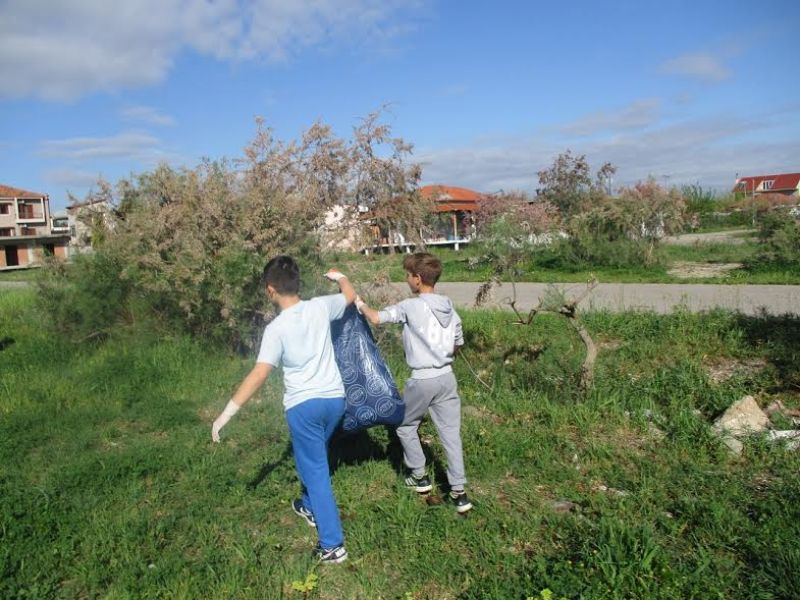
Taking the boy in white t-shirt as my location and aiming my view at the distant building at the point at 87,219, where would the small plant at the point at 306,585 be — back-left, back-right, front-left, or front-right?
back-left

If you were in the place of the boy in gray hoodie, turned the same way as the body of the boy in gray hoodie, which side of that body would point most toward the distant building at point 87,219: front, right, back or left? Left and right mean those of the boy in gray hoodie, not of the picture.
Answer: front

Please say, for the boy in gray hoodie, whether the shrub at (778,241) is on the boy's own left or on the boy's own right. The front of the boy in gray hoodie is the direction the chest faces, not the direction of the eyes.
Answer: on the boy's own right

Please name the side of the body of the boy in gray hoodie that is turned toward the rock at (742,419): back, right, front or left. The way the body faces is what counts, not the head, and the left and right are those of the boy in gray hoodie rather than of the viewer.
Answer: right

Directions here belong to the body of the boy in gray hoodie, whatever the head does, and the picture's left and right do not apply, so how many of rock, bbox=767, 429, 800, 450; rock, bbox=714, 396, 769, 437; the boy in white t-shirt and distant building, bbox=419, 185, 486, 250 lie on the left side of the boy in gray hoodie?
1

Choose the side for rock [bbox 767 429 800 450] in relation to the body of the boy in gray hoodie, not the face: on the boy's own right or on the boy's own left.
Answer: on the boy's own right

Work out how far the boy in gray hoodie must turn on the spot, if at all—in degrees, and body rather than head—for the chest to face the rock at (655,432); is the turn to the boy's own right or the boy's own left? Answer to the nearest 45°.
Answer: approximately 90° to the boy's own right

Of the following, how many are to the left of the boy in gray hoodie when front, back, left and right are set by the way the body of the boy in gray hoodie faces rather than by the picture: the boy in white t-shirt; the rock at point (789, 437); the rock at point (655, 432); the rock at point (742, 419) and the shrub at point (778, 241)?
1

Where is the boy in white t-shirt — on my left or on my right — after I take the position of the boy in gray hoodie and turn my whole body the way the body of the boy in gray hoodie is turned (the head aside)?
on my left

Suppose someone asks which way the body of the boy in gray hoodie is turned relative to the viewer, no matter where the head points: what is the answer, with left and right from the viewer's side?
facing away from the viewer and to the left of the viewer
